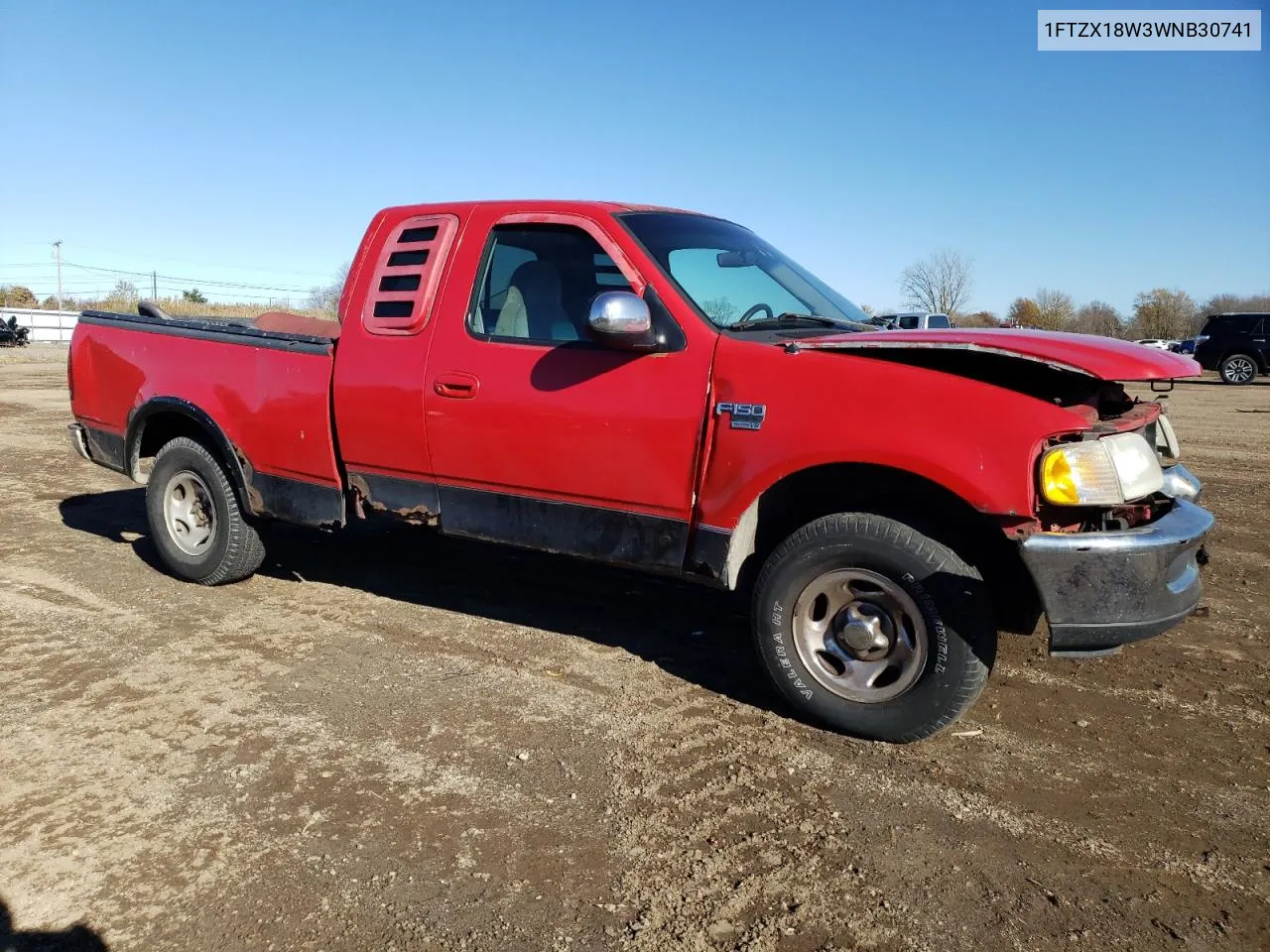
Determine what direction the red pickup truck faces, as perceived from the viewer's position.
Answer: facing the viewer and to the right of the viewer

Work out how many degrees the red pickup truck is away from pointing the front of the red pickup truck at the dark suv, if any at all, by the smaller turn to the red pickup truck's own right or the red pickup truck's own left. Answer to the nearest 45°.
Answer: approximately 90° to the red pickup truck's own left

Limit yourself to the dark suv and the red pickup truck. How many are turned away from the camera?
0
